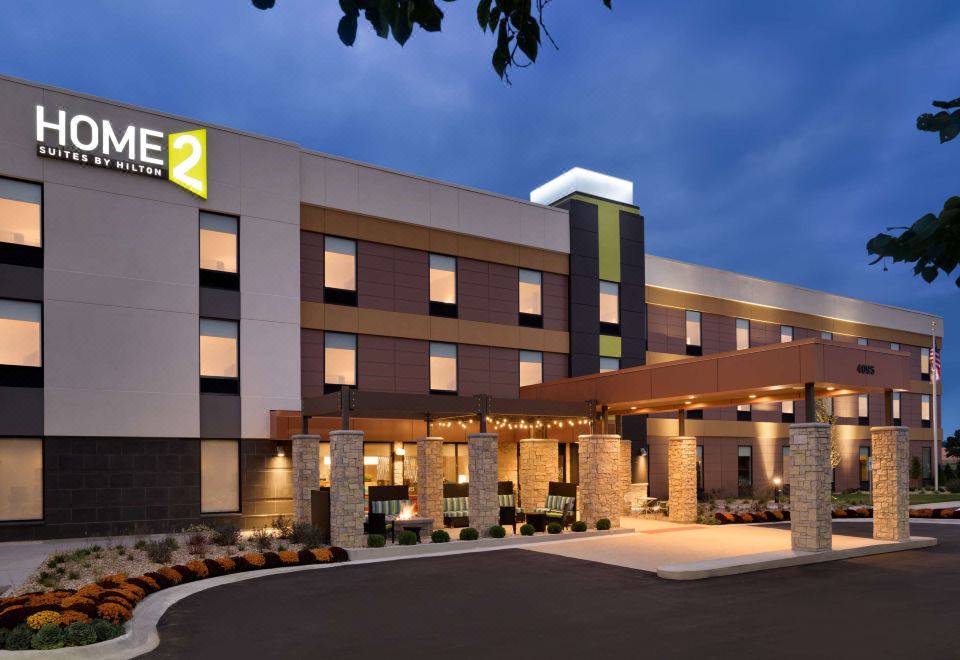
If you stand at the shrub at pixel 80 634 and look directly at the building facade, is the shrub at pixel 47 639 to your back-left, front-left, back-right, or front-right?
back-left

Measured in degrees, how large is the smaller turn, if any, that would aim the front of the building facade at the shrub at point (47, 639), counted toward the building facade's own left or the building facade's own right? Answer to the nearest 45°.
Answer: approximately 45° to the building facade's own right

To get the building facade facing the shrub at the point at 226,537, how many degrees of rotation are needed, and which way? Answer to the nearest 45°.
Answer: approximately 45° to its right

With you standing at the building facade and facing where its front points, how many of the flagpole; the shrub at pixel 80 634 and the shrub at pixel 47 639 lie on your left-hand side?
1

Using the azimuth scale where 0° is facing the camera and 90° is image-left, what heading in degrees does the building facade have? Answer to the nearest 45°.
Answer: approximately 315°

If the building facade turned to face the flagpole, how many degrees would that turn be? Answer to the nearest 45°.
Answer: approximately 90° to its left
